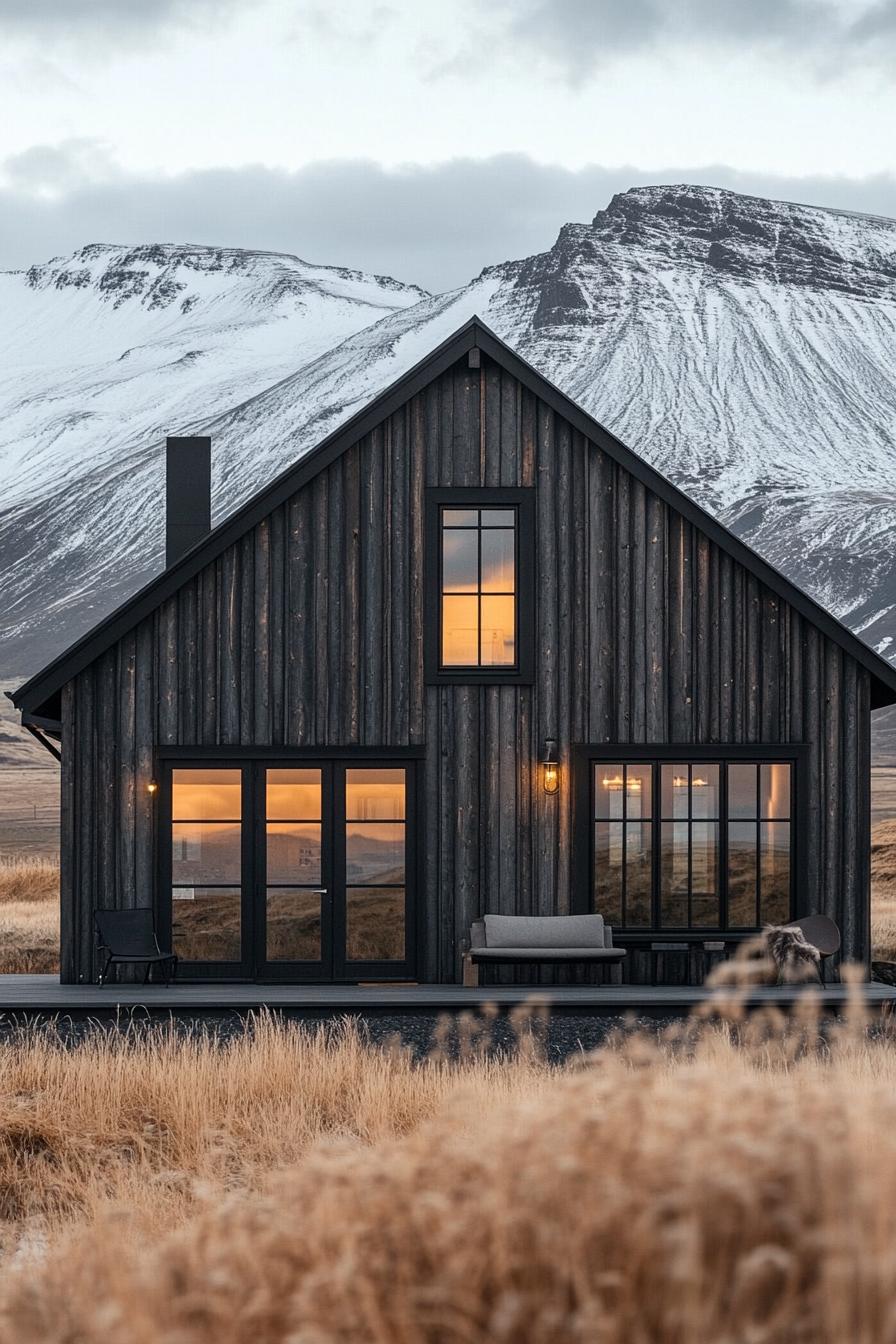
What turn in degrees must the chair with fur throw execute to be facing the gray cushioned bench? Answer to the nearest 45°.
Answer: approximately 45° to its right

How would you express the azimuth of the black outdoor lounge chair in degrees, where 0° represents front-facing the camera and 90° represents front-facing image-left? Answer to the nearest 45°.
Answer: approximately 315°

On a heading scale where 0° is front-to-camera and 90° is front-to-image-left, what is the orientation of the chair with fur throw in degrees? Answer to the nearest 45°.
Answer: approximately 45°

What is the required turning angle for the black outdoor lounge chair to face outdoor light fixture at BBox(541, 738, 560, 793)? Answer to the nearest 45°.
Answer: approximately 45° to its left

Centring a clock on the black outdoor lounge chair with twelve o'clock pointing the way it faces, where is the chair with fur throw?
The chair with fur throw is roughly at 11 o'clock from the black outdoor lounge chair.
